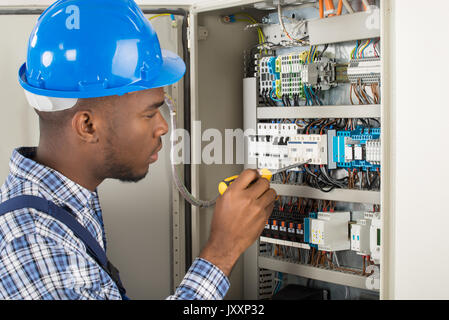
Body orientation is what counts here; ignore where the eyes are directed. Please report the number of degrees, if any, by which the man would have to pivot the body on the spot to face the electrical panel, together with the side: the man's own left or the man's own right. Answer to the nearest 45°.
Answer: approximately 45° to the man's own left

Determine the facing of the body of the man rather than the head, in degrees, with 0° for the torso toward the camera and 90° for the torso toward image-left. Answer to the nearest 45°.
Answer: approximately 270°

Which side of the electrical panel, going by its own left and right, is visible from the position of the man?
front

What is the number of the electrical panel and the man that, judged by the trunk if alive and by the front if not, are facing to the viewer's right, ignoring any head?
1

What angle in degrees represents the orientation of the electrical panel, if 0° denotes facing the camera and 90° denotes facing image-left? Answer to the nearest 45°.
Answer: approximately 45°

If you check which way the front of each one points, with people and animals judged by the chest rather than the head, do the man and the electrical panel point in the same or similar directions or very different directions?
very different directions

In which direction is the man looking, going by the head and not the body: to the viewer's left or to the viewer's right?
to the viewer's right
